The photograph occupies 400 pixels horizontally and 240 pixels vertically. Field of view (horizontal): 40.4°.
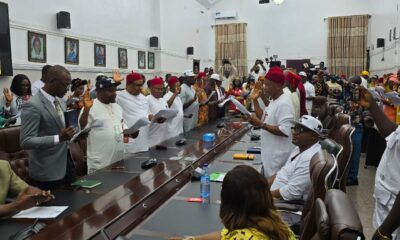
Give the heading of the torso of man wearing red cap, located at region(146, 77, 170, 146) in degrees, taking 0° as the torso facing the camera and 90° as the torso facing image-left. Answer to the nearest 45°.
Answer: approximately 315°

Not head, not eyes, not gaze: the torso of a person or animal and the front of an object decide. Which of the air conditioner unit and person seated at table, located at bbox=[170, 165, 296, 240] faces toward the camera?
the air conditioner unit

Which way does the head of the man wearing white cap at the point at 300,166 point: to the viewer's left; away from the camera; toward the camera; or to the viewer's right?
to the viewer's left

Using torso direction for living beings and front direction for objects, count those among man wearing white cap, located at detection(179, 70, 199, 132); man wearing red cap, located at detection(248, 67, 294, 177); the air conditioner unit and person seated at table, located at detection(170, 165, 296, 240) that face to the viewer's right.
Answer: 1

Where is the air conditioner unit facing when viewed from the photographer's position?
facing the viewer

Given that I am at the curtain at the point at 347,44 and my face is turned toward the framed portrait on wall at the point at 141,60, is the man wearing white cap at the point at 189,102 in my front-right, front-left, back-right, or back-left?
front-left

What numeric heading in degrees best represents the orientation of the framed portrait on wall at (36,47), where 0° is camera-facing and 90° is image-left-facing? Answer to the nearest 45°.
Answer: approximately 315°

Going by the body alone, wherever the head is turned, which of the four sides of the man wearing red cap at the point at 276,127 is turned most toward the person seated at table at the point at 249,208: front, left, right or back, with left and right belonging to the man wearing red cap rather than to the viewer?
left

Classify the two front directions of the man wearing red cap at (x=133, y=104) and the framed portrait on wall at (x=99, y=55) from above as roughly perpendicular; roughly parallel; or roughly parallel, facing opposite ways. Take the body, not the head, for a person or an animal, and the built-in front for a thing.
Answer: roughly parallel

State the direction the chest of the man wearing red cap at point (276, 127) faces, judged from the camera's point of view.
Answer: to the viewer's left

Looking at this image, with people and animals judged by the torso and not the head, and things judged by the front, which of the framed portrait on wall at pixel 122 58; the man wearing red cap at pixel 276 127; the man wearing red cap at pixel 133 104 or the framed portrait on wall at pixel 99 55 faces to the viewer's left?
the man wearing red cap at pixel 276 127

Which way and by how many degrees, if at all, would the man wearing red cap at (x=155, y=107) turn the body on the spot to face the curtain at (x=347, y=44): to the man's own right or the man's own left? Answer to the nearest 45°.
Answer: approximately 90° to the man's own left

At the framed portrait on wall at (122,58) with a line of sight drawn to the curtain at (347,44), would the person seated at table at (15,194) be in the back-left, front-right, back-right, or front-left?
back-right

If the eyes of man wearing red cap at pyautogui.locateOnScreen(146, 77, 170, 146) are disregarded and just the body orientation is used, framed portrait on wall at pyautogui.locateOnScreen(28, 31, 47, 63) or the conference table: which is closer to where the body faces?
the conference table

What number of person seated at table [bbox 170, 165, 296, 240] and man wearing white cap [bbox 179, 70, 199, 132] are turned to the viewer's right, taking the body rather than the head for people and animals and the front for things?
1

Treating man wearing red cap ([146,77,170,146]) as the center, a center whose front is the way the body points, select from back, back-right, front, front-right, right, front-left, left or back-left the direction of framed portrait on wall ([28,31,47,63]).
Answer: back

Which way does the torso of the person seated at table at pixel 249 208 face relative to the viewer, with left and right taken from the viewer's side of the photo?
facing away from the viewer and to the left of the viewer

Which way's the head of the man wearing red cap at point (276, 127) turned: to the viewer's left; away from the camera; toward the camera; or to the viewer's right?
to the viewer's left

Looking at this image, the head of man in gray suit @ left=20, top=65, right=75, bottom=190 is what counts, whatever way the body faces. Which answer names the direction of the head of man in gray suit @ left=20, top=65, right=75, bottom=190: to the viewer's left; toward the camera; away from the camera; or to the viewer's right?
to the viewer's right

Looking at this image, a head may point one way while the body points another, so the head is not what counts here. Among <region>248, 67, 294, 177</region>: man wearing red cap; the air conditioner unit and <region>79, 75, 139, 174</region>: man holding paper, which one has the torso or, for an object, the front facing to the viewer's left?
the man wearing red cap
